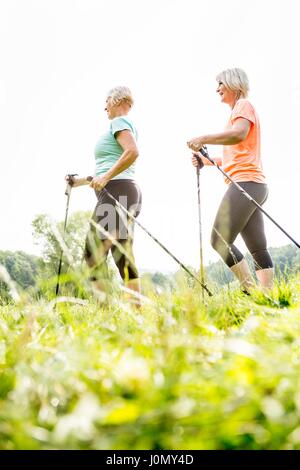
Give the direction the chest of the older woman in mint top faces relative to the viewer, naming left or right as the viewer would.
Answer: facing to the left of the viewer

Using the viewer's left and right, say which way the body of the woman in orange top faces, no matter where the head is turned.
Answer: facing to the left of the viewer

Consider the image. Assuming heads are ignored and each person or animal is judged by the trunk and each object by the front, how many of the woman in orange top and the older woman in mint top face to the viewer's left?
2

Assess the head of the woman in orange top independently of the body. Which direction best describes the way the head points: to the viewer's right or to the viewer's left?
to the viewer's left
